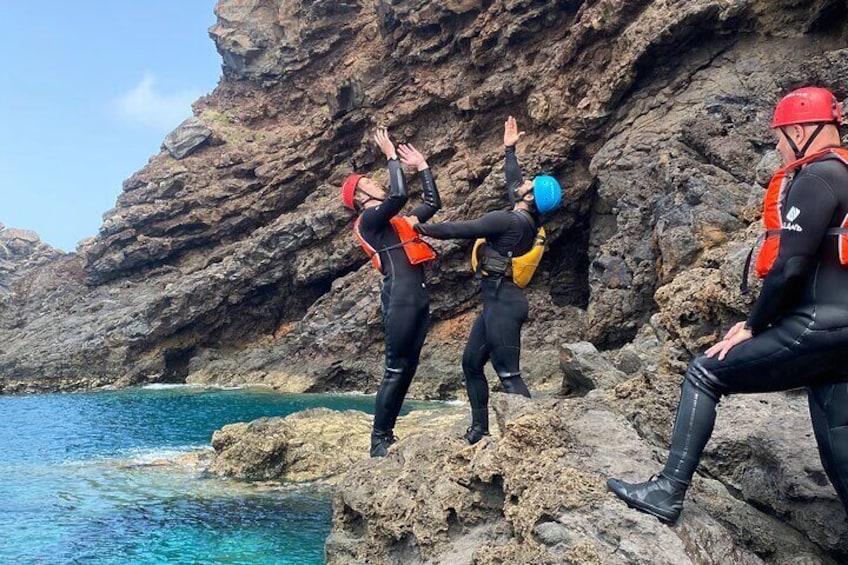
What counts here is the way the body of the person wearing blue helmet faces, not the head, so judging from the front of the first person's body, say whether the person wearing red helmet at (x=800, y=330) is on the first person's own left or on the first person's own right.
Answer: on the first person's own left

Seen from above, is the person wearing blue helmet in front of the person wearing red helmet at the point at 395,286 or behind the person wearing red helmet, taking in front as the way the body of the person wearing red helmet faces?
in front

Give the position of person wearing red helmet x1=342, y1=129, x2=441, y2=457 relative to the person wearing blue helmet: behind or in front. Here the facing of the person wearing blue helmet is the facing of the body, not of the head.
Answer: in front

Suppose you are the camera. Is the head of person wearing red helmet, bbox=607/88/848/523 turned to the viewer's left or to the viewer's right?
to the viewer's left

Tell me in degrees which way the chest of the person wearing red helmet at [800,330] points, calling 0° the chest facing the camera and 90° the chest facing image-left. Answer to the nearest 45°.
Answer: approximately 90°

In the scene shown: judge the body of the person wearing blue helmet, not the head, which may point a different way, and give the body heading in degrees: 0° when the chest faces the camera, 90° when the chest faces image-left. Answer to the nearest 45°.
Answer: approximately 90°

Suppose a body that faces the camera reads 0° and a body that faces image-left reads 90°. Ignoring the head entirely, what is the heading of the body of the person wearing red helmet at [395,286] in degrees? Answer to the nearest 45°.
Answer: approximately 270°

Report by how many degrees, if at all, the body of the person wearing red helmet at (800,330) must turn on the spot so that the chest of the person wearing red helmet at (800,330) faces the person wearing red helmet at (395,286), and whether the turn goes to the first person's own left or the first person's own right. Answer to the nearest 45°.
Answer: approximately 45° to the first person's own right
